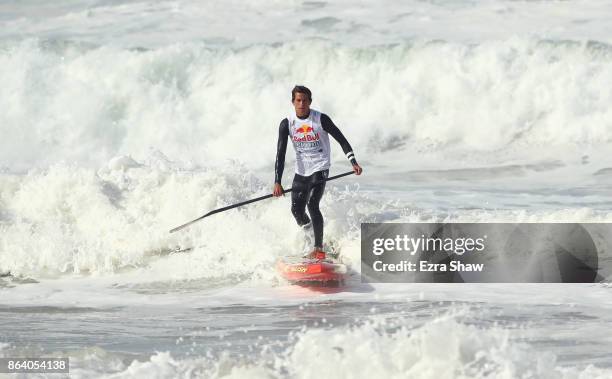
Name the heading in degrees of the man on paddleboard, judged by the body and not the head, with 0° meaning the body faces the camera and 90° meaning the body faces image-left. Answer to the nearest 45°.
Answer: approximately 0°
